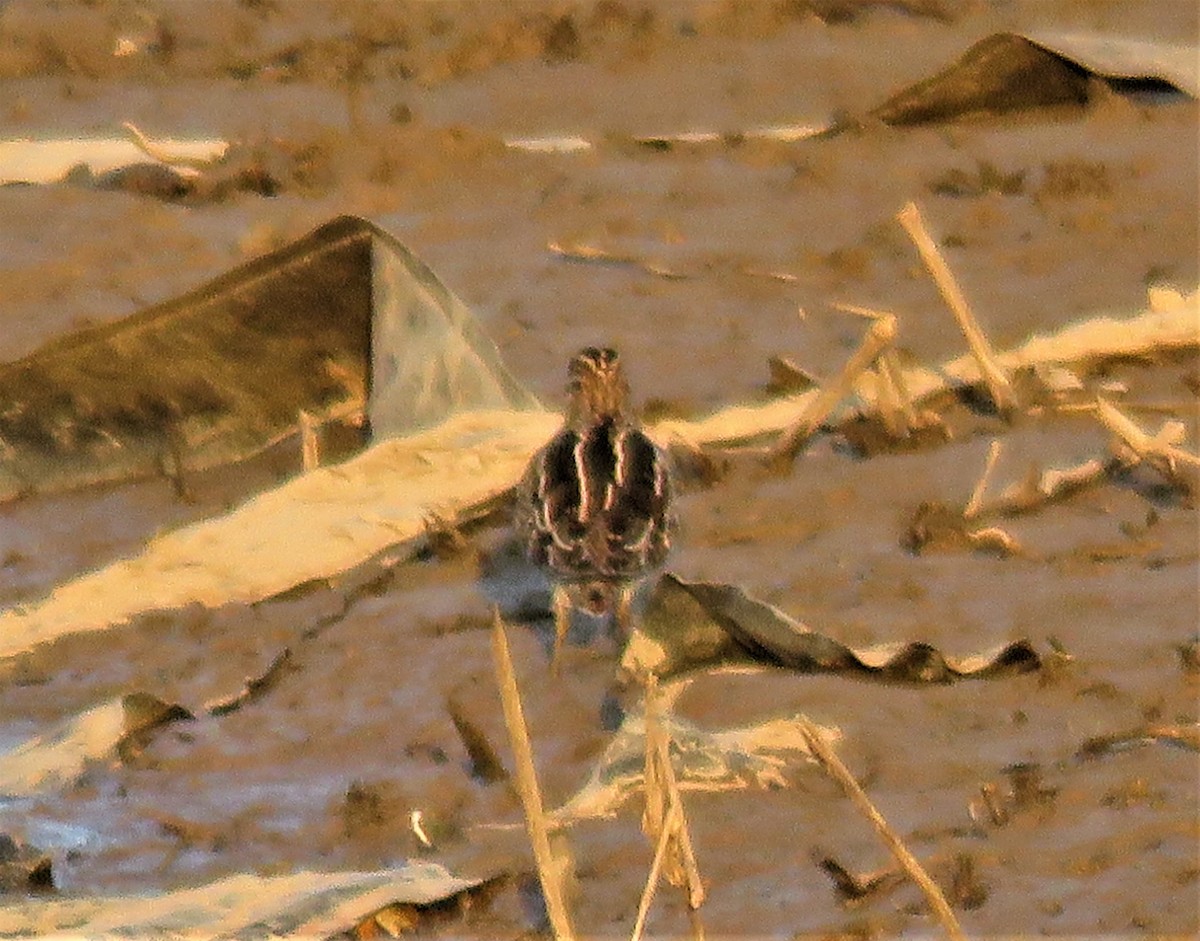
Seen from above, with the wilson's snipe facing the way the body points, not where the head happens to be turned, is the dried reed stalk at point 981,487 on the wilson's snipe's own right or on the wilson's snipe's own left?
on the wilson's snipe's own right

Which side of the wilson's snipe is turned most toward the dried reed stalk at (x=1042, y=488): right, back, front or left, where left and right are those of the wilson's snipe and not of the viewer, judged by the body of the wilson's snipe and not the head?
right

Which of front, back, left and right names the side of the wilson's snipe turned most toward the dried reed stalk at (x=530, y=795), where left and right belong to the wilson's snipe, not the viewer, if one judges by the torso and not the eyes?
back

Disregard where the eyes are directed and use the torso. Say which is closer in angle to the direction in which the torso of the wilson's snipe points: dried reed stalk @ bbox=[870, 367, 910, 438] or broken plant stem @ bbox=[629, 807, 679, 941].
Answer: the dried reed stalk

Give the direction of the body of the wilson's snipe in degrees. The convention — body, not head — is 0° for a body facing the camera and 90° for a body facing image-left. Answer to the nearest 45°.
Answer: approximately 180°

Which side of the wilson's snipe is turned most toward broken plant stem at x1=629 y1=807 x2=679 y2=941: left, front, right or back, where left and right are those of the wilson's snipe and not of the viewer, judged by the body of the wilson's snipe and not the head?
back

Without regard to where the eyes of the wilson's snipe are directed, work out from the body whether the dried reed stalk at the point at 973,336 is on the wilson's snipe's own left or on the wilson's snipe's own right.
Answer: on the wilson's snipe's own right

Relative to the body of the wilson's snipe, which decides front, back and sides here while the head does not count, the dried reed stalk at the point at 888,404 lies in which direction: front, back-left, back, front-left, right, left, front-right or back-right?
front-right

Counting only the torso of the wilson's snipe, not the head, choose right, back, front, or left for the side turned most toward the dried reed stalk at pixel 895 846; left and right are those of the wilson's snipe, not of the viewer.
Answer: back

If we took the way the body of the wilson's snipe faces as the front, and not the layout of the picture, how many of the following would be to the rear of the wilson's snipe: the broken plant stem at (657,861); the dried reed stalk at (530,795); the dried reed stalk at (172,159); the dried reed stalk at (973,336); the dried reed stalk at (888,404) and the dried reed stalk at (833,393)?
2

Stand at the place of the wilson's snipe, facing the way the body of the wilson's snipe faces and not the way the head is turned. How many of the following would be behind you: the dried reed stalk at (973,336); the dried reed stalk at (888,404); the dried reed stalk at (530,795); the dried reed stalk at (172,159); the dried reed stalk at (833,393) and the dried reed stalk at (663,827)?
2
